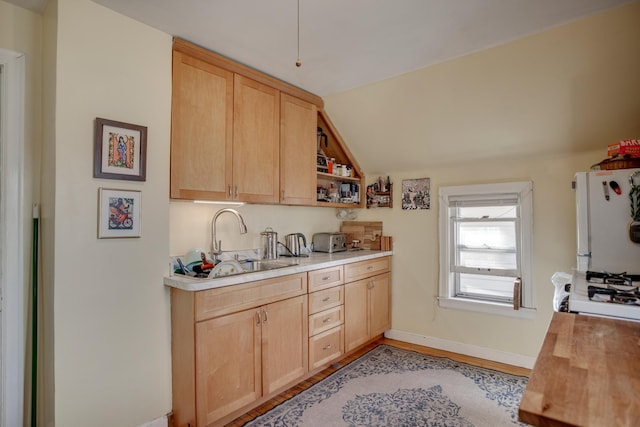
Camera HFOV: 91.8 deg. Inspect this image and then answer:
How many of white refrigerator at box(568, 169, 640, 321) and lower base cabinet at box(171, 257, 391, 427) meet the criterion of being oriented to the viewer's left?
1

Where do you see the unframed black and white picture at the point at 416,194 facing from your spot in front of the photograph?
facing the viewer

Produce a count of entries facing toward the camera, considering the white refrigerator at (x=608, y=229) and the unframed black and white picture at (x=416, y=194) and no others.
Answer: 1

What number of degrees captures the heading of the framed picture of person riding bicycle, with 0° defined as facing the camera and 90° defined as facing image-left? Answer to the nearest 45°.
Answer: approximately 315°

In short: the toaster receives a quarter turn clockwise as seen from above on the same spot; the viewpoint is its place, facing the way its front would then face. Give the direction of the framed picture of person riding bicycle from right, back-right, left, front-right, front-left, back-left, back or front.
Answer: front

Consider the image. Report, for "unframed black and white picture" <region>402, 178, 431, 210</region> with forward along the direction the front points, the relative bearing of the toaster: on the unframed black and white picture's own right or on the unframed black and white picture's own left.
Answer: on the unframed black and white picture's own right

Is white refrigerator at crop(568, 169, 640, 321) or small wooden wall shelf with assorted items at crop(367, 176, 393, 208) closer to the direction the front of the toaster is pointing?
the white refrigerator

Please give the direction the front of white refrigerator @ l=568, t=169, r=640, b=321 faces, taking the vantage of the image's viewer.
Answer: facing to the left of the viewer

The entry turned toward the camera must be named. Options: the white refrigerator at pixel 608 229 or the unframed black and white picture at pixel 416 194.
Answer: the unframed black and white picture

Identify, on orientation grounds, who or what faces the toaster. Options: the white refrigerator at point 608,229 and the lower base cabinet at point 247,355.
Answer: the white refrigerator

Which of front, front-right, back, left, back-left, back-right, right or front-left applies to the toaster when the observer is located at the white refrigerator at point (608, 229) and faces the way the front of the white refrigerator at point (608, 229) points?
front

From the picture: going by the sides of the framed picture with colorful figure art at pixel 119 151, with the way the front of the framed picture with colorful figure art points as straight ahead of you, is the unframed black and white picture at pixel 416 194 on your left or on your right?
on your left

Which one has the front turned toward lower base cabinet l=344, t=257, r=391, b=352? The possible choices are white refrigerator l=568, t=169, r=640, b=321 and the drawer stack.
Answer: the white refrigerator
